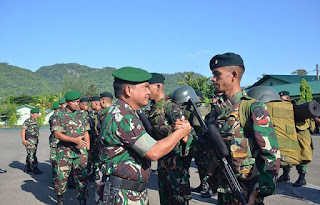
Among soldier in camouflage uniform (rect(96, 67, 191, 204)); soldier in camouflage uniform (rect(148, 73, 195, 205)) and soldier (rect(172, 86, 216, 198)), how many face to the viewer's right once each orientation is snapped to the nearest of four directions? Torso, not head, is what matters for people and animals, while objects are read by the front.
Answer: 1

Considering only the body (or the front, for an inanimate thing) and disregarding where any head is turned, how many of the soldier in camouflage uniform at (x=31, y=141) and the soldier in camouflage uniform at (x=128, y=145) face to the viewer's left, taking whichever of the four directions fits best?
0

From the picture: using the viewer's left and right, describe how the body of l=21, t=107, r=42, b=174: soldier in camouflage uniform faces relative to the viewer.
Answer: facing the viewer and to the right of the viewer

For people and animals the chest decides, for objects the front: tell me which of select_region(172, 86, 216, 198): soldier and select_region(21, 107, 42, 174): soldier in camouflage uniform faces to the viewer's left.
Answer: the soldier

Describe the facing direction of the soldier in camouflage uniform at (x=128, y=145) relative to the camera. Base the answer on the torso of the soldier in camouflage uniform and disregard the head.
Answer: to the viewer's right

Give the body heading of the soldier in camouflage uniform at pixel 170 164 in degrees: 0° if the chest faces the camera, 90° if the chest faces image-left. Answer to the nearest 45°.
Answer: approximately 90°

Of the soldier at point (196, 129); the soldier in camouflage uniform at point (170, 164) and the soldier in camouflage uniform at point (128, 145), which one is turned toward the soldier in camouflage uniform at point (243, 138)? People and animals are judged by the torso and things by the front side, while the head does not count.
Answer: the soldier in camouflage uniform at point (128, 145)

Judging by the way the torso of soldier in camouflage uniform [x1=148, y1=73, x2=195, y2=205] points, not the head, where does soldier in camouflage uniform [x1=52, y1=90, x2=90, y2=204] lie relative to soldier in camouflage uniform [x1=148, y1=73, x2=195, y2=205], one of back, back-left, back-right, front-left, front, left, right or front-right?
front-right

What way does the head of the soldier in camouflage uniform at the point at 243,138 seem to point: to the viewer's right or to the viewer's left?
to the viewer's left

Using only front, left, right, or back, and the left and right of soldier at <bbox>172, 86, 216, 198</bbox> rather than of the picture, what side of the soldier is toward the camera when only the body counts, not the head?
left

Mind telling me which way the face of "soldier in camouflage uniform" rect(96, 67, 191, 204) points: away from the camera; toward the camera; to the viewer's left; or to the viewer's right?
to the viewer's right
